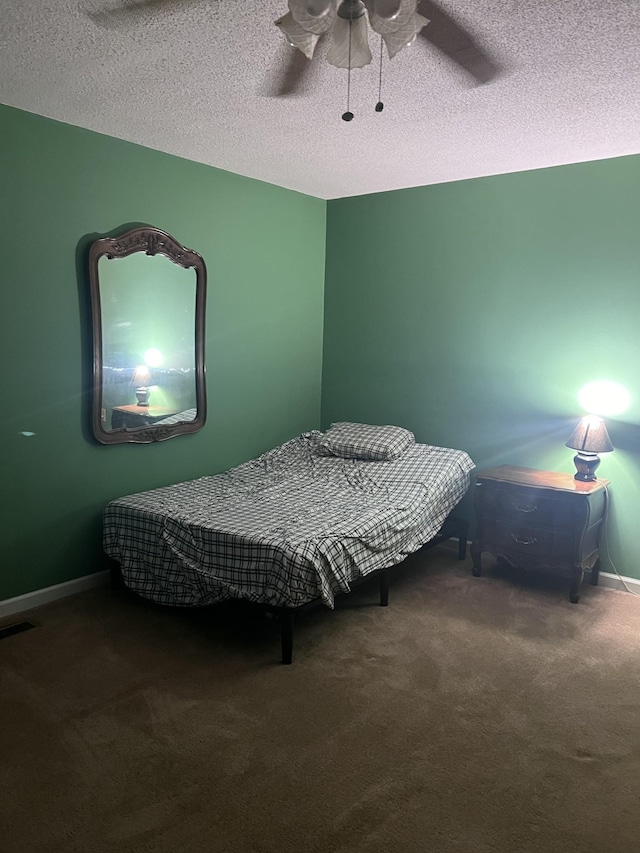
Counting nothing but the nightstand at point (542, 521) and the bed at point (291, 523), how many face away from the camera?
0

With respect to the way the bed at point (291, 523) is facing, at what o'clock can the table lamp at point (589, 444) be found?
The table lamp is roughly at 7 o'clock from the bed.

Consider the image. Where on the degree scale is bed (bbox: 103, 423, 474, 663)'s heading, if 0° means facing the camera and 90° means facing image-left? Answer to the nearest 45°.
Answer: approximately 45°

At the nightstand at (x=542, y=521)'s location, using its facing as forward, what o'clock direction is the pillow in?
The pillow is roughly at 2 o'clock from the nightstand.

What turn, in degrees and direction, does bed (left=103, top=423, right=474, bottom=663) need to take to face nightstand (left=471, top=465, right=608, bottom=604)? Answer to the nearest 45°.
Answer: approximately 135° to its left

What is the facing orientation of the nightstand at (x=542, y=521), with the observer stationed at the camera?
facing the viewer and to the left of the viewer
